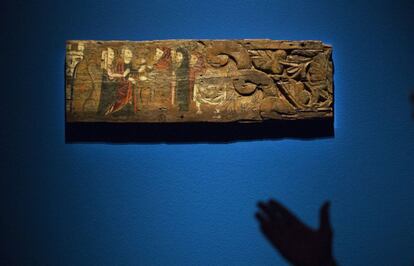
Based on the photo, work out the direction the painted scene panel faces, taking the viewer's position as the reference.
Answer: facing the viewer
